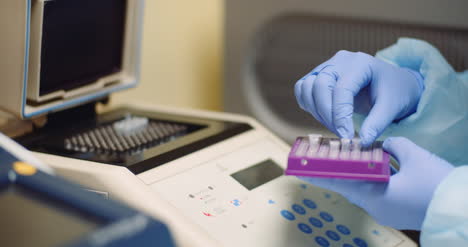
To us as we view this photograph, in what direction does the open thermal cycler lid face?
facing the viewer and to the right of the viewer
